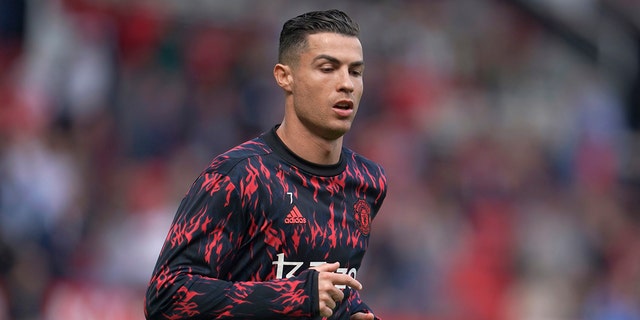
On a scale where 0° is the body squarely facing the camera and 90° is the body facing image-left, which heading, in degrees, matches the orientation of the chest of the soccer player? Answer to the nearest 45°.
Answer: approximately 315°
